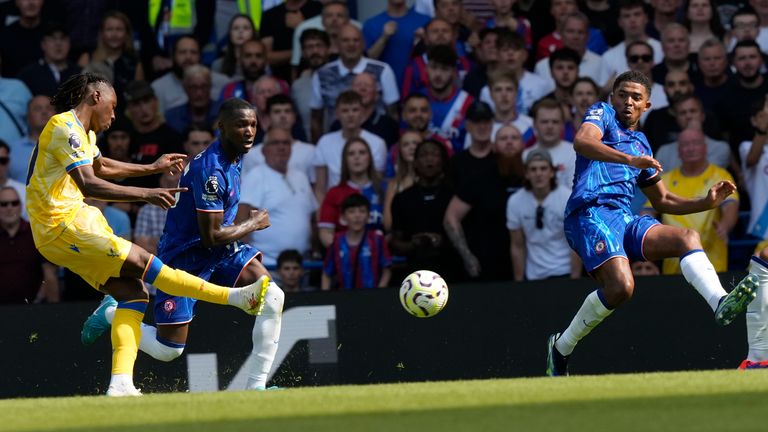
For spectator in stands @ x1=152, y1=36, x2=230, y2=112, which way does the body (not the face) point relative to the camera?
toward the camera

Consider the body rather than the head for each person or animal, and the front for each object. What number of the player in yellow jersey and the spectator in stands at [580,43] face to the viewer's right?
1

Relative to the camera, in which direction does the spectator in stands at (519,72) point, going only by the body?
toward the camera

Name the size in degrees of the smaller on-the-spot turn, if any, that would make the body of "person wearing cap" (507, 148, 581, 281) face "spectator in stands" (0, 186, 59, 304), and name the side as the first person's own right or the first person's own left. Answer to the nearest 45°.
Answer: approximately 90° to the first person's own right

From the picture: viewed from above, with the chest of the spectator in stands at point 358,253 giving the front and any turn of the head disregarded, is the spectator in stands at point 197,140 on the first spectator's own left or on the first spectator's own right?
on the first spectator's own right

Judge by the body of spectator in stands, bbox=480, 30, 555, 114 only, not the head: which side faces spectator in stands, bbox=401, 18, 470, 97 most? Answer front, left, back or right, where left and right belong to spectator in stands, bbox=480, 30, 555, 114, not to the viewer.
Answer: right

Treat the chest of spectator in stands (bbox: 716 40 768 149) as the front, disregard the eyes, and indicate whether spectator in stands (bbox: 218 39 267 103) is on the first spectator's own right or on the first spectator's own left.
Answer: on the first spectator's own right

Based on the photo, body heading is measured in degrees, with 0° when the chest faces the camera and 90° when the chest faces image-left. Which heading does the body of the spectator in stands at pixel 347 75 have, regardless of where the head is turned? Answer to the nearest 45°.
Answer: approximately 0°

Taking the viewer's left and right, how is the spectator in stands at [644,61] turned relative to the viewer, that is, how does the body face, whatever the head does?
facing the viewer

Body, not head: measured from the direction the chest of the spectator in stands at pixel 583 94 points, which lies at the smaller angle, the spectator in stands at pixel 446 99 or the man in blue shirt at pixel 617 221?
the man in blue shirt

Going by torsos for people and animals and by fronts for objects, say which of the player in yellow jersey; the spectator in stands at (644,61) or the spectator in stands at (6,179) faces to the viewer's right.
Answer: the player in yellow jersey
